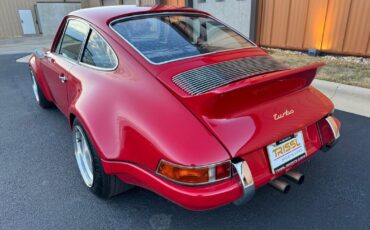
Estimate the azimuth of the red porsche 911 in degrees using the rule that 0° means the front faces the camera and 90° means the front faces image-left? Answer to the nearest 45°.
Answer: approximately 135°
